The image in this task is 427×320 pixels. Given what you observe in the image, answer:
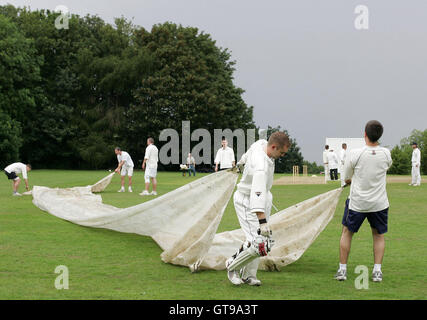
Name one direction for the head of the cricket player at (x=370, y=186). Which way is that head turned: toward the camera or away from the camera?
away from the camera

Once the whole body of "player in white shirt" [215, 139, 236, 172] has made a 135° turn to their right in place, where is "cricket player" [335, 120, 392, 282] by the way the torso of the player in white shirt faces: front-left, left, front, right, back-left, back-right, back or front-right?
back-left

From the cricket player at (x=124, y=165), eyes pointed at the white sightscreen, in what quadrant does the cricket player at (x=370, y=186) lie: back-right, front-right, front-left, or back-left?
back-right

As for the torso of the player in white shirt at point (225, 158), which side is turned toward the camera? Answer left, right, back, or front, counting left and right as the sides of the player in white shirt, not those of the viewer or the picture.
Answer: front

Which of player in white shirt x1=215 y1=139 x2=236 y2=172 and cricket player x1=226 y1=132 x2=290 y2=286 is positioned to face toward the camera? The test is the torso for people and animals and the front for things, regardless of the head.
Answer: the player in white shirt

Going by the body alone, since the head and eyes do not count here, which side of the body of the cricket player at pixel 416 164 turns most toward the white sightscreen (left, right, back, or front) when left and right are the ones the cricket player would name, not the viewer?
right

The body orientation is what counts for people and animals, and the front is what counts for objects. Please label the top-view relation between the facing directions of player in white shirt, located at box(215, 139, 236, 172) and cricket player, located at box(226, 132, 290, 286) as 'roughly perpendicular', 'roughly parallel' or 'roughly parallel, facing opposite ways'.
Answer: roughly perpendicular
